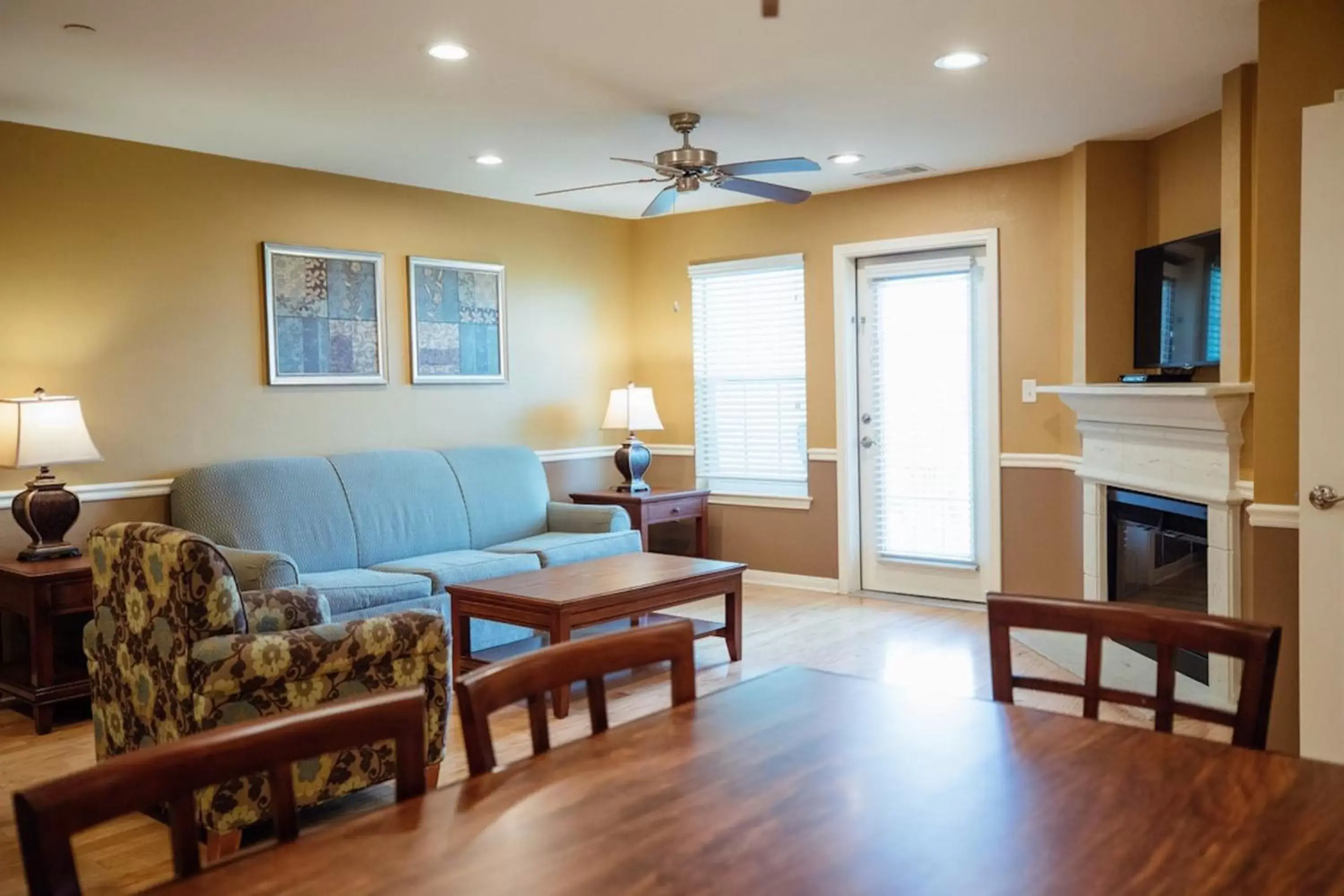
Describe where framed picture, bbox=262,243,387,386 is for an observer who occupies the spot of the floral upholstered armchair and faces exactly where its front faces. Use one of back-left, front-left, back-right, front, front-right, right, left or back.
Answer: front-left

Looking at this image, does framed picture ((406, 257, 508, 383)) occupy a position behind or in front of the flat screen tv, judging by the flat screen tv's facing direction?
in front

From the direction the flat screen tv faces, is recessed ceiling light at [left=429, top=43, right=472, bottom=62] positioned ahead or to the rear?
ahead

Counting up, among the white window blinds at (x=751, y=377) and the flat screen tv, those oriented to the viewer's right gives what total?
0

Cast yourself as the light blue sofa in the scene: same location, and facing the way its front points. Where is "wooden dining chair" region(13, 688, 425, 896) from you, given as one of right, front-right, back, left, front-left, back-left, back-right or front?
front-right

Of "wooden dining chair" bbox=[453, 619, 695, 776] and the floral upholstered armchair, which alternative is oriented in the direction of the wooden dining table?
the wooden dining chair

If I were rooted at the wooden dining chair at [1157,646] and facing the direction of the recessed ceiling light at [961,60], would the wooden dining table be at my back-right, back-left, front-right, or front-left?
back-left

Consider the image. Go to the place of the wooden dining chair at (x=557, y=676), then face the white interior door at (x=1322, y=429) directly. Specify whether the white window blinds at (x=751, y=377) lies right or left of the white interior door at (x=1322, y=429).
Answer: left

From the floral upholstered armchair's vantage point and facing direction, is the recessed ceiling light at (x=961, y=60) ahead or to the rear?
ahead

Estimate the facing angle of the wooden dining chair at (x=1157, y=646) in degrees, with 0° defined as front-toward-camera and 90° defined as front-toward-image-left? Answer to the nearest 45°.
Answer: approximately 45°

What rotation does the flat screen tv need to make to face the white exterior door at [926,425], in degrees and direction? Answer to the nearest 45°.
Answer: approximately 90° to its right
